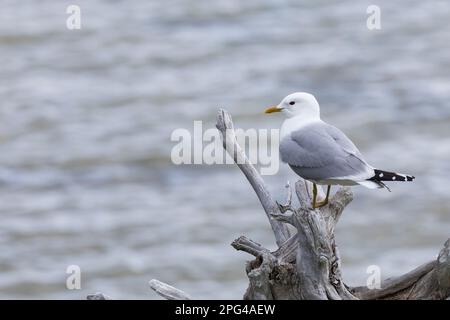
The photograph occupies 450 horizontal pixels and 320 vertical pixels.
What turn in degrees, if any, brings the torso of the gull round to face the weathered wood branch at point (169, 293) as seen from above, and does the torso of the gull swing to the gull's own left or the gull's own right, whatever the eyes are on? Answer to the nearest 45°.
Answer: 0° — it already faces it

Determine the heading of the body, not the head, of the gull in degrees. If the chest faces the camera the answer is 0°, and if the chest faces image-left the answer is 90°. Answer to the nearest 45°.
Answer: approximately 90°
